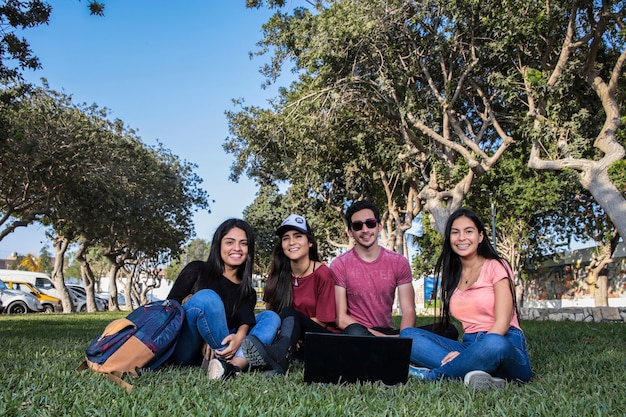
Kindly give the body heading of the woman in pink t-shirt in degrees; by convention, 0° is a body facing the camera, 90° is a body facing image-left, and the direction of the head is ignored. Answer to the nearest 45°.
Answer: approximately 45°

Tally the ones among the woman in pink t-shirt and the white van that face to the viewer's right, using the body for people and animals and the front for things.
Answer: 1

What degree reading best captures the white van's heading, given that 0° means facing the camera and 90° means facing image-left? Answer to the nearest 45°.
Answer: approximately 270°

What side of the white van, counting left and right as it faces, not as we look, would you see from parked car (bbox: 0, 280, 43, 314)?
right

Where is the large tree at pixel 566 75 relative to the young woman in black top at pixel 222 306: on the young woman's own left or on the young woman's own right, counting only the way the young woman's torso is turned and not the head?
on the young woman's own left

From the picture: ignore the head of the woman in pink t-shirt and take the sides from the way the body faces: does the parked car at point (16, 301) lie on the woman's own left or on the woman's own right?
on the woman's own right

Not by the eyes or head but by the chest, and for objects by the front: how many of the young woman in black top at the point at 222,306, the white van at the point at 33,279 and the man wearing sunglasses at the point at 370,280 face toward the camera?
2
